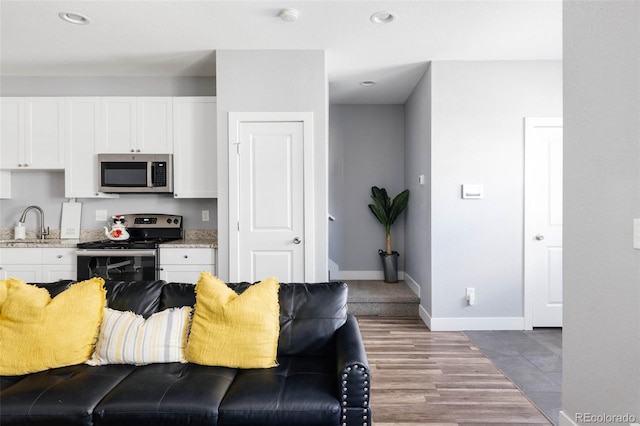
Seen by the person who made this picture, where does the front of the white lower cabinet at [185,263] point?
facing the viewer

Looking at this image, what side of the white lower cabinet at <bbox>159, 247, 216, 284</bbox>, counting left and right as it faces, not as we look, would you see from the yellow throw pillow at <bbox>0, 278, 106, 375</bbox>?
front

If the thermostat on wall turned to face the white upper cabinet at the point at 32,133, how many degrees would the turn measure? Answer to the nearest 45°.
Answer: approximately 90° to its right

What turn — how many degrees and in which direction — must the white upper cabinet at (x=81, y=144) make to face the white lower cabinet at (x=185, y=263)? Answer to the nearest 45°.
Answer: approximately 45° to its left

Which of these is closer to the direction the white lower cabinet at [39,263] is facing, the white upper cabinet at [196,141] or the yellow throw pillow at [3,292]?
the yellow throw pillow

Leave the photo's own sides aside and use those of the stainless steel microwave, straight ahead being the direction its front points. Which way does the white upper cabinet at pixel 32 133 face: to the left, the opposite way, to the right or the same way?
the same way

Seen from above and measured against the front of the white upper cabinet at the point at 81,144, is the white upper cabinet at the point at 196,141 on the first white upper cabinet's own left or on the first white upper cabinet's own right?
on the first white upper cabinet's own left

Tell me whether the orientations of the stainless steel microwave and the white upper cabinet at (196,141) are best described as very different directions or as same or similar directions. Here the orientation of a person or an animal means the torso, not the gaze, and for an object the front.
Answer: same or similar directions

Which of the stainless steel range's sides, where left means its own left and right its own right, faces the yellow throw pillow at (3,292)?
front

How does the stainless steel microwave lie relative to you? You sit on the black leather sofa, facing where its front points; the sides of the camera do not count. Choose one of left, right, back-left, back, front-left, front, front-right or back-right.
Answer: back

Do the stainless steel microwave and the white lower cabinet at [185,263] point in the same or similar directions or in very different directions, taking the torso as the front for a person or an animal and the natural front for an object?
same or similar directions

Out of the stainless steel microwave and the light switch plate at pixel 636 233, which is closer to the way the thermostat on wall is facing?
the light switch plate

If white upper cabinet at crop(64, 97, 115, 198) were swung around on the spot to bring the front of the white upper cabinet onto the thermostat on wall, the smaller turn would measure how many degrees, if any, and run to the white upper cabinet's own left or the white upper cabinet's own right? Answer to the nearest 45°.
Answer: approximately 45° to the white upper cabinet's own left

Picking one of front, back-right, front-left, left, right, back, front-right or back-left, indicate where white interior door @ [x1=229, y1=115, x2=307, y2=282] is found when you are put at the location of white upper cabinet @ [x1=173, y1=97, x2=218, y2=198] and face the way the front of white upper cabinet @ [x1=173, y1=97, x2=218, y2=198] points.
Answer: front-left

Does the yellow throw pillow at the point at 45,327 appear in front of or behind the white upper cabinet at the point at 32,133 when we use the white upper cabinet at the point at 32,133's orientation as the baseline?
in front

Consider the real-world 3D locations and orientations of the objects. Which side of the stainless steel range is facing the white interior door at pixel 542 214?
left

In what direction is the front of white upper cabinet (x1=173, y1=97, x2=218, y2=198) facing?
toward the camera

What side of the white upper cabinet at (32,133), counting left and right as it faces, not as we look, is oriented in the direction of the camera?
front

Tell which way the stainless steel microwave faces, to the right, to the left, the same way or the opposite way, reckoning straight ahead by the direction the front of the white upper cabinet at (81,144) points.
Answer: the same way
